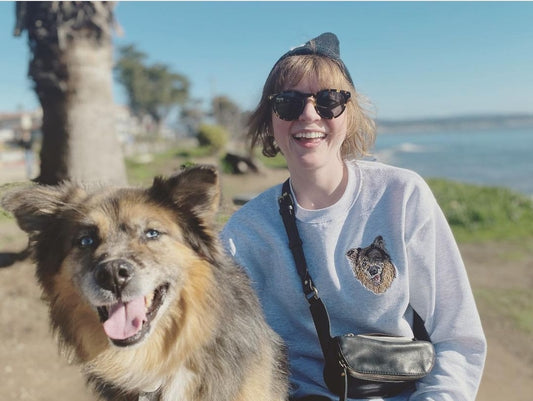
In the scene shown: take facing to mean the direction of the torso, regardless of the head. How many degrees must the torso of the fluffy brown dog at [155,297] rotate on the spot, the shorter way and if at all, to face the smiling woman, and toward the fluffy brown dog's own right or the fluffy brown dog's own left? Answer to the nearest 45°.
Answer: approximately 135° to the fluffy brown dog's own left

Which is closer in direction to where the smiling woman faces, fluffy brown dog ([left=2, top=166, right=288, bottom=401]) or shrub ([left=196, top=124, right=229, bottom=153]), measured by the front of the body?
the fluffy brown dog

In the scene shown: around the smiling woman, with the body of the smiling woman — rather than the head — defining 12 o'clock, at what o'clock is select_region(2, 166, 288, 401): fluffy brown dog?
The fluffy brown dog is roughly at 2 o'clock from the smiling woman.

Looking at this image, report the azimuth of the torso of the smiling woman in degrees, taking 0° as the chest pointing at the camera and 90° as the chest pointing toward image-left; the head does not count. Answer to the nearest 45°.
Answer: approximately 0°

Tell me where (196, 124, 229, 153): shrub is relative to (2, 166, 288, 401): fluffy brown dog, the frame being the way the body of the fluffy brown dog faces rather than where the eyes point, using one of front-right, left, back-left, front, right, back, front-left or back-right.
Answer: back-right

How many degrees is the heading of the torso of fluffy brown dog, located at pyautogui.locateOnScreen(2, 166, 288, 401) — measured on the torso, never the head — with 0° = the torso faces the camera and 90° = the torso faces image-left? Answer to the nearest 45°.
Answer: approximately 45°

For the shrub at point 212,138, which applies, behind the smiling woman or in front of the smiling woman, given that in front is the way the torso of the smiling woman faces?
behind
